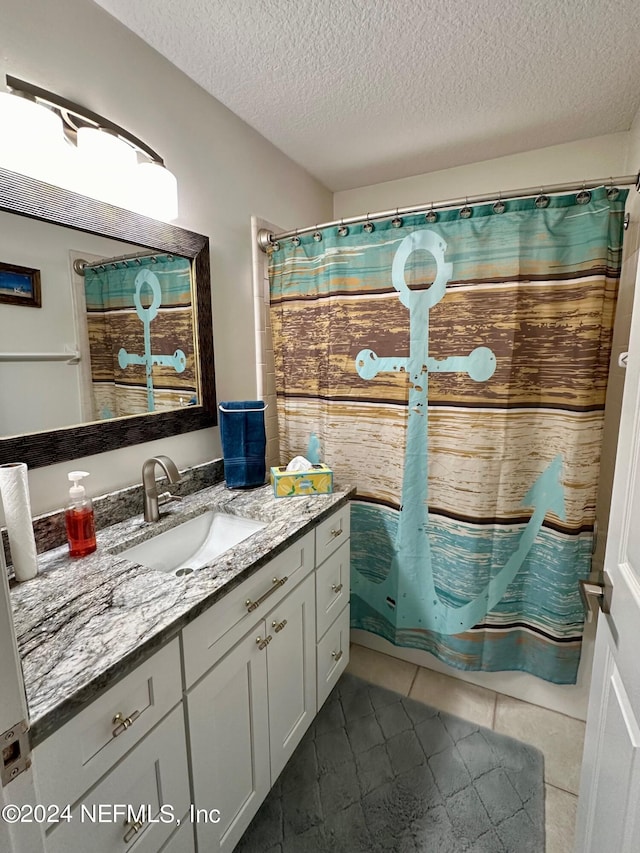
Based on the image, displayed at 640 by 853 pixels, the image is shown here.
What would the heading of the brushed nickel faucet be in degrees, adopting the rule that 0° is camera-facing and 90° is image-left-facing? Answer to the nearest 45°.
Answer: approximately 315°

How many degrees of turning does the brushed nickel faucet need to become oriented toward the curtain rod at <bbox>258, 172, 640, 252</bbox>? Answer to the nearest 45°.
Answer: approximately 45° to its left

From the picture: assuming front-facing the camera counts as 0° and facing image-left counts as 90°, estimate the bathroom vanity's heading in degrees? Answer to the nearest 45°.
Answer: approximately 315°

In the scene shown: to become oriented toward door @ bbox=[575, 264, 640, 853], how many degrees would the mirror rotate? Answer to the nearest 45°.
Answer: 0° — it already faces it
